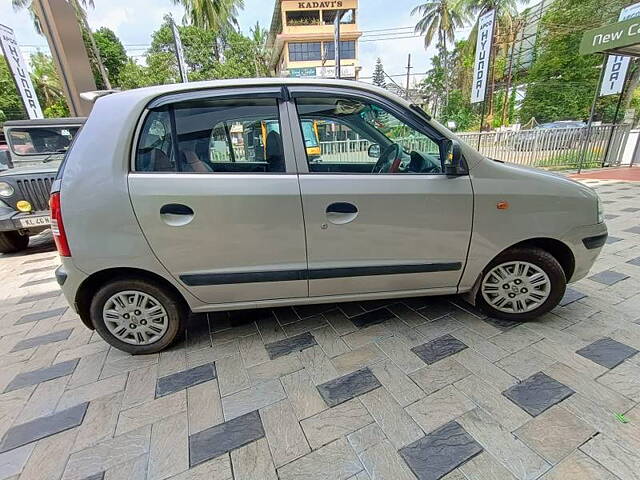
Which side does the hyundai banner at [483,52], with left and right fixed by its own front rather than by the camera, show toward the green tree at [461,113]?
back

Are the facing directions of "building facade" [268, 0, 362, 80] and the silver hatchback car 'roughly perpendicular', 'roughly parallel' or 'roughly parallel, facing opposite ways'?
roughly perpendicular

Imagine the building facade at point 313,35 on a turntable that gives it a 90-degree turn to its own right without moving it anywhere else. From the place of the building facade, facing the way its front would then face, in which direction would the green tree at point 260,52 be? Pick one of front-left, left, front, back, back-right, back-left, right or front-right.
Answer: front

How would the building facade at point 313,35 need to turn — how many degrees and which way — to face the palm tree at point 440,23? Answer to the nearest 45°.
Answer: approximately 90° to its left

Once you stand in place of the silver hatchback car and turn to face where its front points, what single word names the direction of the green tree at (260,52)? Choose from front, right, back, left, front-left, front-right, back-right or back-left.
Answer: left

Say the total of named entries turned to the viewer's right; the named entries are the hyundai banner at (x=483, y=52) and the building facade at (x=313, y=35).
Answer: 0

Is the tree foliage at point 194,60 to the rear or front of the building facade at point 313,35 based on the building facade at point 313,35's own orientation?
to the front

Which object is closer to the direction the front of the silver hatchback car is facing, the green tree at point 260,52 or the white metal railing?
the white metal railing

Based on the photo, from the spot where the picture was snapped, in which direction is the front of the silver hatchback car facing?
facing to the right of the viewer

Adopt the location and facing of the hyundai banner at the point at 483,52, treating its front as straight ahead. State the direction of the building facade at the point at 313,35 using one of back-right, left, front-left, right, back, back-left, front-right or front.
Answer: back-right

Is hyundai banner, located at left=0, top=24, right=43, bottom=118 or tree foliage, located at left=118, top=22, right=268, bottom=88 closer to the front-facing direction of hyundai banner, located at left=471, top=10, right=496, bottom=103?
the hyundai banner

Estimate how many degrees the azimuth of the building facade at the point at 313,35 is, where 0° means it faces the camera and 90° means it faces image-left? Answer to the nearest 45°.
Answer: approximately 0°
